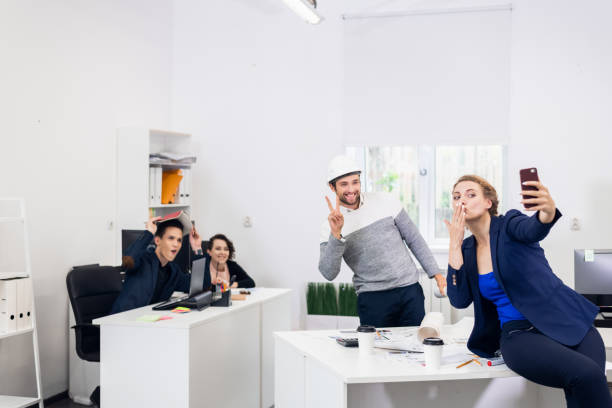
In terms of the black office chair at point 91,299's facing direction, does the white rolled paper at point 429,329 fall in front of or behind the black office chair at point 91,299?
in front

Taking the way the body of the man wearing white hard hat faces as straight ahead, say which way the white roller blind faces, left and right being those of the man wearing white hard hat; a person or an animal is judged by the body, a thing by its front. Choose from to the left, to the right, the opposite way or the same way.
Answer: the same way

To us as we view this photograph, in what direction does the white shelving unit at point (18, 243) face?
facing the viewer and to the right of the viewer

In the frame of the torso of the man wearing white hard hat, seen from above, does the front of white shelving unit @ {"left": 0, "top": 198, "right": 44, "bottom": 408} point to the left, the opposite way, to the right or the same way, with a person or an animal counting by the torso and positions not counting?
to the left

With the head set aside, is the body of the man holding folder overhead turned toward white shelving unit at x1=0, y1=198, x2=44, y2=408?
no

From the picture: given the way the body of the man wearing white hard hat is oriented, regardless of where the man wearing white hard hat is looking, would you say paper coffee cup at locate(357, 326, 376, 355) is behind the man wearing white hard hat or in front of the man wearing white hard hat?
in front

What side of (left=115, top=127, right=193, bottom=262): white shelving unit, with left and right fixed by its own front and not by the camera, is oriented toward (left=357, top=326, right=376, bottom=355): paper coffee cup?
front

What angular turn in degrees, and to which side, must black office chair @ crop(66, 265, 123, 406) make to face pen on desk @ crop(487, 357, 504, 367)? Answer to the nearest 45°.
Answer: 0° — it already faces it

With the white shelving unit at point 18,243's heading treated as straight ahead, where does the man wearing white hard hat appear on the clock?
The man wearing white hard hat is roughly at 12 o'clock from the white shelving unit.

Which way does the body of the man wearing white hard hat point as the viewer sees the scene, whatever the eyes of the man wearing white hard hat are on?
toward the camera

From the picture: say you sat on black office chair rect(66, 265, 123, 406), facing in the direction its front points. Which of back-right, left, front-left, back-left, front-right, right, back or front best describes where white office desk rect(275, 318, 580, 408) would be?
front

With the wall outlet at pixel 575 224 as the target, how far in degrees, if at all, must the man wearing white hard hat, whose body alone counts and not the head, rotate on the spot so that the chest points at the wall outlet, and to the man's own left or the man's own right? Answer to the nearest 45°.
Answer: approximately 135° to the man's own left

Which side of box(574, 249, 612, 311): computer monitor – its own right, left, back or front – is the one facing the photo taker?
front
